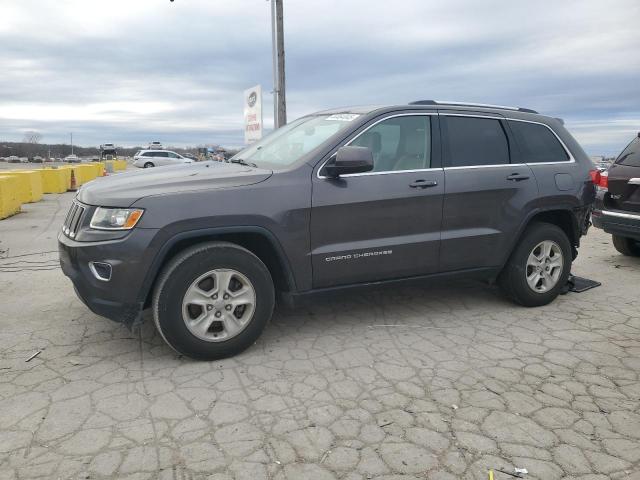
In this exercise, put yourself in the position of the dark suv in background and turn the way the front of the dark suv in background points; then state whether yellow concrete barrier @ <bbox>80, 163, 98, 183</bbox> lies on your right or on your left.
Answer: on your left

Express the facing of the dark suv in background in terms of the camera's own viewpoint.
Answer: facing away from the viewer and to the right of the viewer

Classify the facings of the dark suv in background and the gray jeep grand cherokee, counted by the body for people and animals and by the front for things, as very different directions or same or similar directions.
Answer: very different directions

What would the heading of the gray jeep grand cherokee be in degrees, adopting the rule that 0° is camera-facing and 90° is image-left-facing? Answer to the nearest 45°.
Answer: approximately 45°

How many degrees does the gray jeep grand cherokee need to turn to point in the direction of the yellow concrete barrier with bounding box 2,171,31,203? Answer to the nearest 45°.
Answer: approximately 90° to its right

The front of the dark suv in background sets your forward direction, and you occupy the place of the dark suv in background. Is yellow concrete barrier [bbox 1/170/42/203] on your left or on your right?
on your left

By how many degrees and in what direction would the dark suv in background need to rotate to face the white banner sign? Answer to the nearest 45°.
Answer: approximately 90° to its left

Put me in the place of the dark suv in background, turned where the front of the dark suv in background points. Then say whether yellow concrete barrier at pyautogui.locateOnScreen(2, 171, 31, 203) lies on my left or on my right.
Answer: on my left

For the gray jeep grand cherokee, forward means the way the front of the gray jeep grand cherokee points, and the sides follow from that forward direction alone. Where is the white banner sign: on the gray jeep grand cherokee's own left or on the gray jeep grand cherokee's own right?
on the gray jeep grand cherokee's own right
